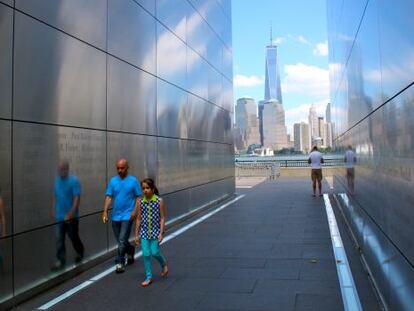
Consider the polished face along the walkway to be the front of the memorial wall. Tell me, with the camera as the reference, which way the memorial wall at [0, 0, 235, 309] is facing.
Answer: facing the viewer and to the right of the viewer

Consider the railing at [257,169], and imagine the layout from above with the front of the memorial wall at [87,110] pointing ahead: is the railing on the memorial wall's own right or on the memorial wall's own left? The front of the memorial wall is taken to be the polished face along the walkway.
on the memorial wall's own left
